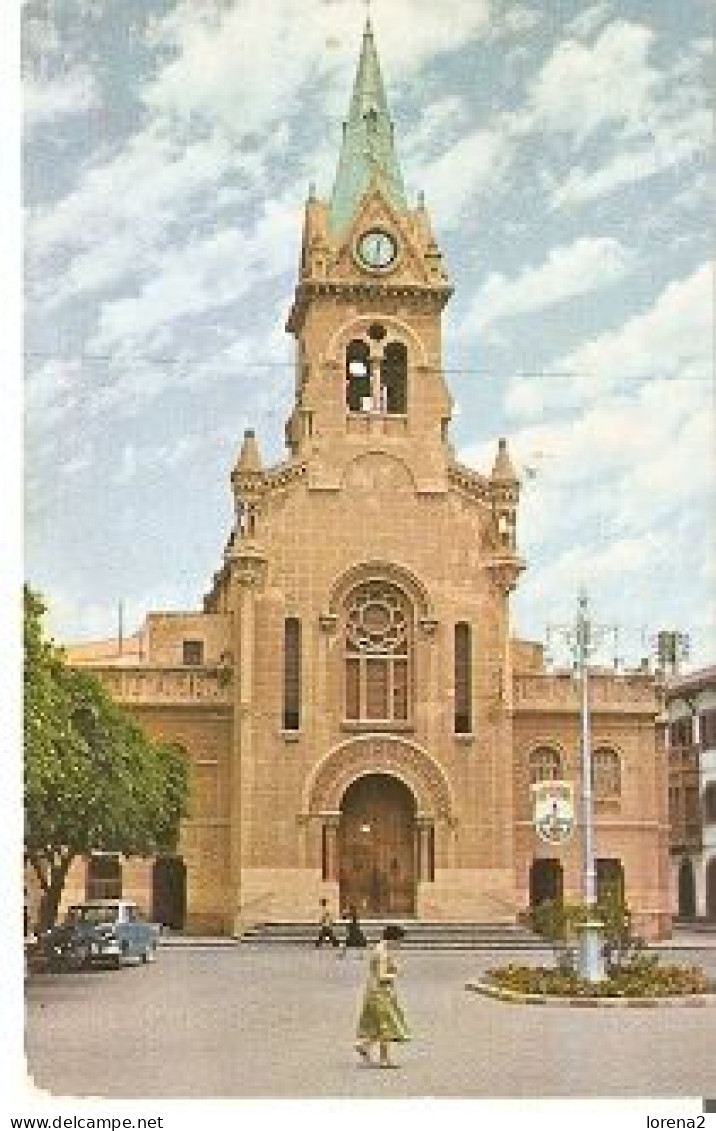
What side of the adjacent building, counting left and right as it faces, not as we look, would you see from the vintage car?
front

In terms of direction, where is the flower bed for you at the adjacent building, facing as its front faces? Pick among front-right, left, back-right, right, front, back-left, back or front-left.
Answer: front-left

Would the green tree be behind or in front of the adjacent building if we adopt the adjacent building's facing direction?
in front

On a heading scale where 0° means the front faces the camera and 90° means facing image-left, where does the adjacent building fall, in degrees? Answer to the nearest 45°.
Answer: approximately 45°

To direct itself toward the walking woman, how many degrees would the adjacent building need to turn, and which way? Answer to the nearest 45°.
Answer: approximately 45° to its left
